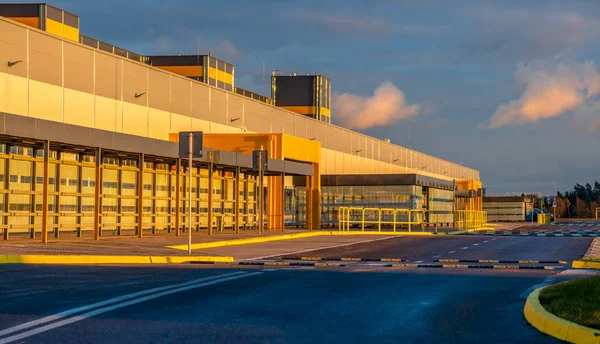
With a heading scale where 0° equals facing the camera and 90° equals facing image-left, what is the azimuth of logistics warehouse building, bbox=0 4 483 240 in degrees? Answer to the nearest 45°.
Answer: approximately 315°

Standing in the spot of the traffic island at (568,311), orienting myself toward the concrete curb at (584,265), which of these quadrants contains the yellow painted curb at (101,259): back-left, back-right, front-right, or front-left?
front-left

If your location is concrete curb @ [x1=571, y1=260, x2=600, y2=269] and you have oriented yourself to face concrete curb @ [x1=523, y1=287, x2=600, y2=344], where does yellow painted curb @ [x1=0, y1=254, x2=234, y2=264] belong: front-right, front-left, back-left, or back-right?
front-right

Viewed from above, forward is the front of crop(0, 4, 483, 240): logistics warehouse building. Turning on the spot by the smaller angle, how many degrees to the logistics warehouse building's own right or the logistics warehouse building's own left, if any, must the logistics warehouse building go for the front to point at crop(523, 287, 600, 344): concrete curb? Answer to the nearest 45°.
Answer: approximately 45° to the logistics warehouse building's own right

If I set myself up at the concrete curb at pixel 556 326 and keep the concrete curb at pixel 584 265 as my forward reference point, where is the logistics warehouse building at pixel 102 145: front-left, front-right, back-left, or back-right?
front-left

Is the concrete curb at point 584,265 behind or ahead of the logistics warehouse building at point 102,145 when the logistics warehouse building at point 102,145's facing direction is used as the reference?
ahead

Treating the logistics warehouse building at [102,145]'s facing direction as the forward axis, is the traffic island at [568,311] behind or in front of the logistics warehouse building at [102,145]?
in front
